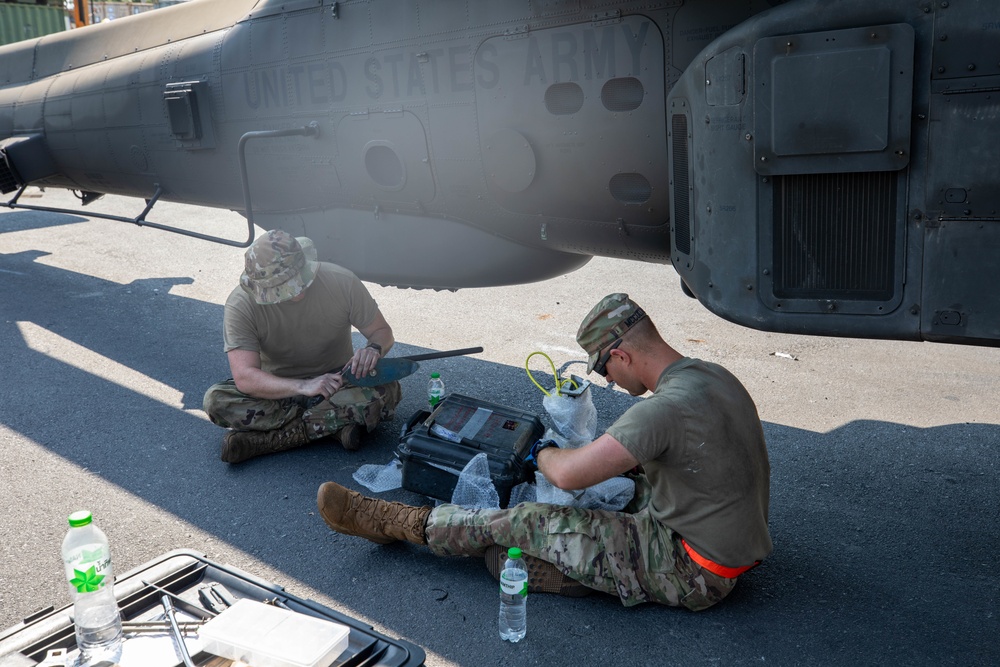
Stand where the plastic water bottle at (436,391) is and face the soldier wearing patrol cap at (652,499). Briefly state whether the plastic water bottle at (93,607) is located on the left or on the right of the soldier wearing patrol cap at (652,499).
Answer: right

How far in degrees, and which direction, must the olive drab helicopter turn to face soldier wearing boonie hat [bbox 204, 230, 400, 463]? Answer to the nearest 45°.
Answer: approximately 135° to its right

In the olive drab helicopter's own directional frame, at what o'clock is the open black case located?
The open black case is roughly at 3 o'clock from the olive drab helicopter.

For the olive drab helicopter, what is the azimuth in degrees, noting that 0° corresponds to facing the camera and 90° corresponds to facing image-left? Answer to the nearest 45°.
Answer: approximately 315°
